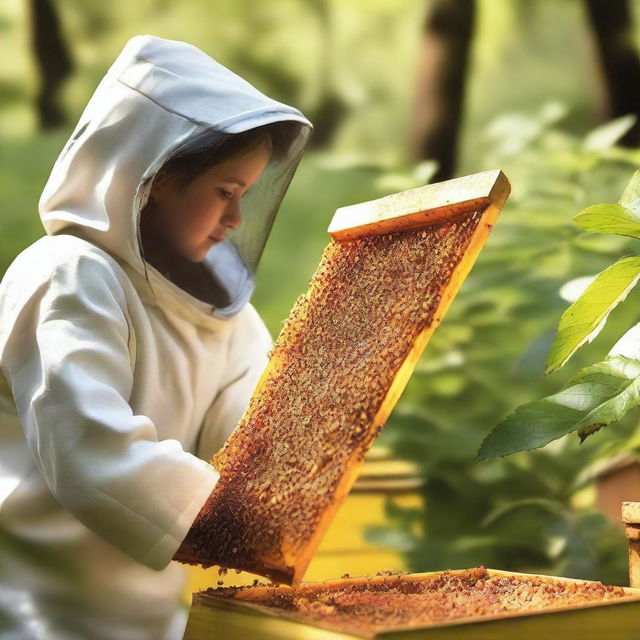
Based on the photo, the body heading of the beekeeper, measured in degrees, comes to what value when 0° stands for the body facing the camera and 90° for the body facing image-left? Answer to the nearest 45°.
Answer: approximately 315°
